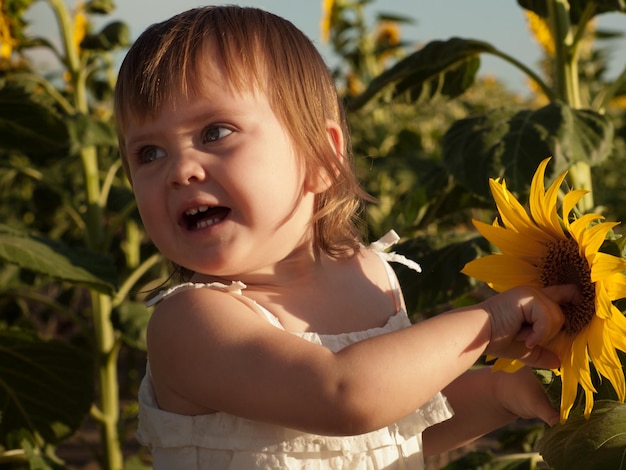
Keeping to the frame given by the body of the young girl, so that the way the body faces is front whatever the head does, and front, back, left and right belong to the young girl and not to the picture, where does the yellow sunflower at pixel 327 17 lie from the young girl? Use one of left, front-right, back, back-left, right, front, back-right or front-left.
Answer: back-left

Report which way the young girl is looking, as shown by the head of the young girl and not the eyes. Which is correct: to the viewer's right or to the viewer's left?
to the viewer's left

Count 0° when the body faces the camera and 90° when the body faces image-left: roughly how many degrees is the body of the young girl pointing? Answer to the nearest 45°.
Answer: approximately 315°
